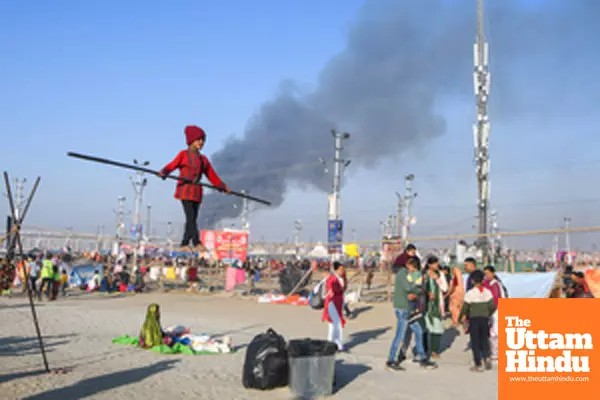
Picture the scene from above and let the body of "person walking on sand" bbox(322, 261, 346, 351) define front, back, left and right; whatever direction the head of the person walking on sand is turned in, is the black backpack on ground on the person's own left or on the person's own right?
on the person's own right

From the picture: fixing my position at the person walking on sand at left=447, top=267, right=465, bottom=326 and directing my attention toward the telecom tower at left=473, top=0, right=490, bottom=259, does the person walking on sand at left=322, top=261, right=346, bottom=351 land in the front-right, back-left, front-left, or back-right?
back-left

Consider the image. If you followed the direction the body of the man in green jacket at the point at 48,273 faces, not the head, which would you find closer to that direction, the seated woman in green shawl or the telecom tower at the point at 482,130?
the telecom tower
